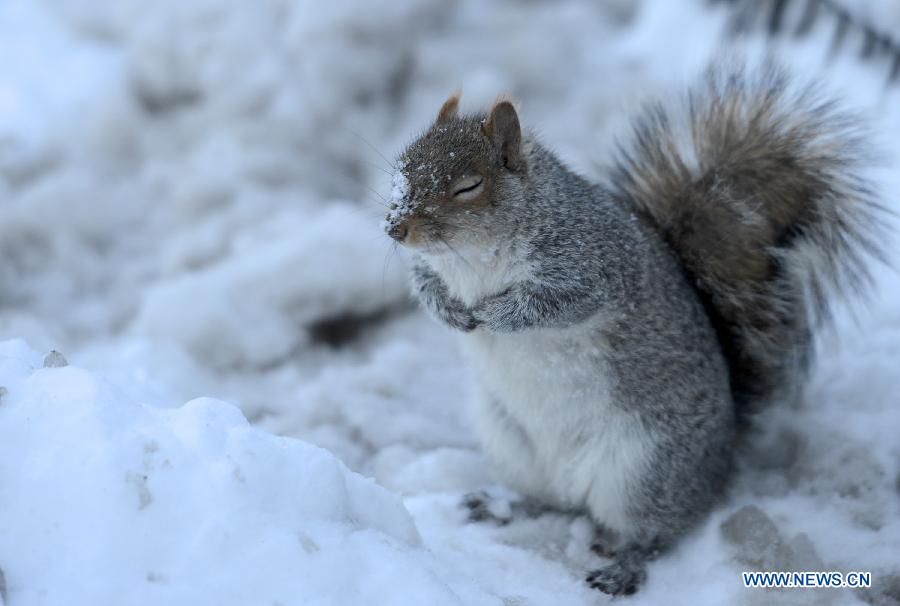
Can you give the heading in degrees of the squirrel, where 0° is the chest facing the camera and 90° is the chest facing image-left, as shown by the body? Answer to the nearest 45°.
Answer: approximately 45°

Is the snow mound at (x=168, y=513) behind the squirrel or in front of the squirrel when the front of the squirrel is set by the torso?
in front
